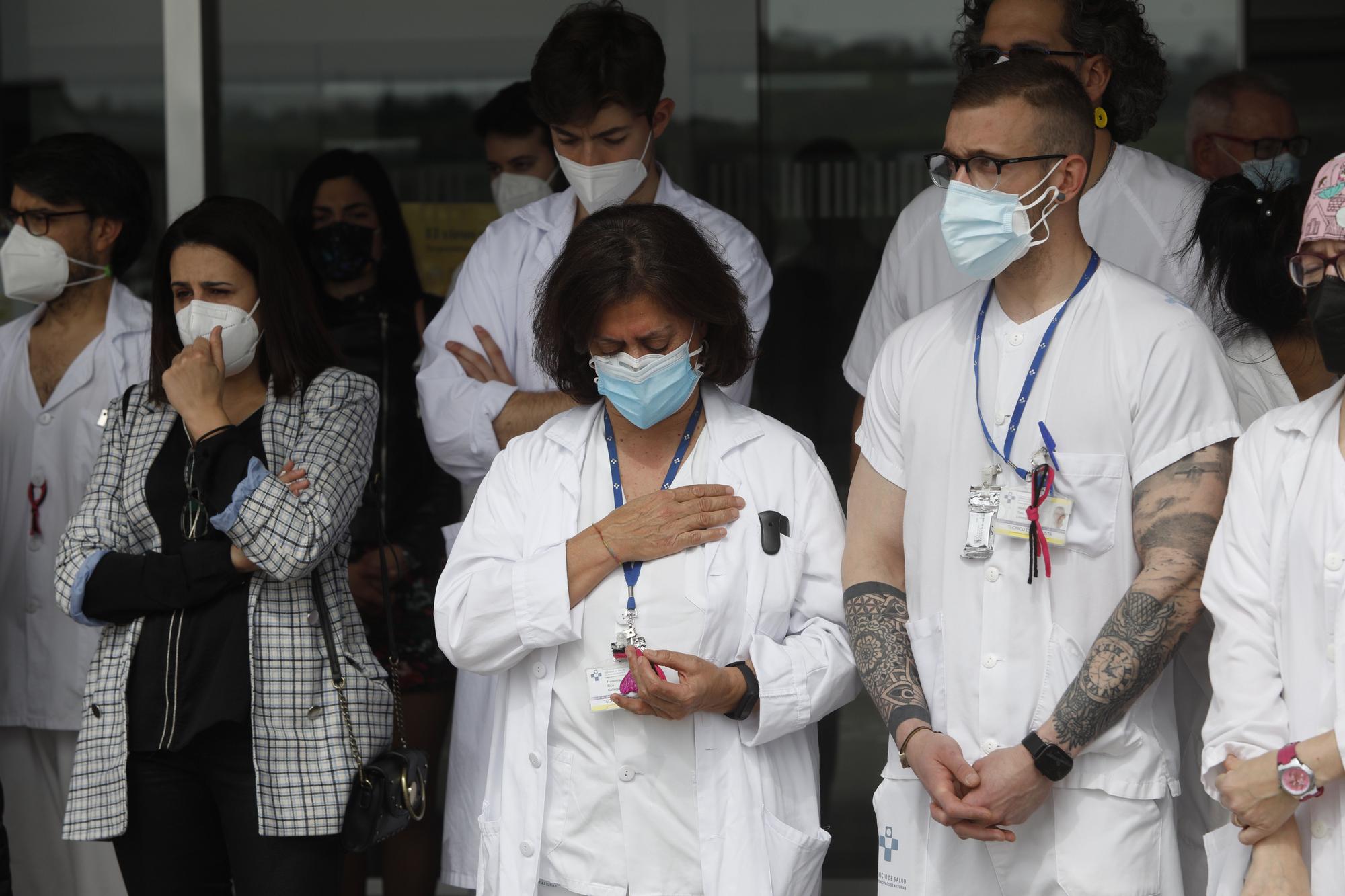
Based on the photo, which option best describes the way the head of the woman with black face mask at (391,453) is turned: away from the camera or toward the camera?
toward the camera

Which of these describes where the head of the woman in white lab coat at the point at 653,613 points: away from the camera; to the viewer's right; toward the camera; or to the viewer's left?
toward the camera

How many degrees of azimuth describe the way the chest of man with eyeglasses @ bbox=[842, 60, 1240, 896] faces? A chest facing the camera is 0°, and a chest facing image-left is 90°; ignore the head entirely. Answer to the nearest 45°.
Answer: approximately 45°

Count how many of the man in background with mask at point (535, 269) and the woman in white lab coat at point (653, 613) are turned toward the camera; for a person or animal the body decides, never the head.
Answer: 2

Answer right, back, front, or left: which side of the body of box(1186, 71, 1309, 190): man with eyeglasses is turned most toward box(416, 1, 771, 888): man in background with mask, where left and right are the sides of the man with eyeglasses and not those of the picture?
right

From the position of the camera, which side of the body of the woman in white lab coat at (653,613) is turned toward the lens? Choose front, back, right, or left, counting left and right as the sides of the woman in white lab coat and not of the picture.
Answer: front

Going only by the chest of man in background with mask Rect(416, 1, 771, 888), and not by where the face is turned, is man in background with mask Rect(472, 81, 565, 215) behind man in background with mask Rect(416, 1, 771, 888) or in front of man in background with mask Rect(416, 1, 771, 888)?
behind

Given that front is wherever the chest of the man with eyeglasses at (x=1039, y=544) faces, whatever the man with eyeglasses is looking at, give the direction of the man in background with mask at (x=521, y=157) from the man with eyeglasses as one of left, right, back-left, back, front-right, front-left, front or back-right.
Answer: right

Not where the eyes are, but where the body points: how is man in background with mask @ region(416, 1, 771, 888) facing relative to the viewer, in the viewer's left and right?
facing the viewer

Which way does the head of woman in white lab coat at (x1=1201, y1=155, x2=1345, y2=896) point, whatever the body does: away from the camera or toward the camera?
toward the camera

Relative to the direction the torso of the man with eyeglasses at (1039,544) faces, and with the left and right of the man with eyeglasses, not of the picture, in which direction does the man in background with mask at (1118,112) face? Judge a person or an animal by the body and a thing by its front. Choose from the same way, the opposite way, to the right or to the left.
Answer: the same way

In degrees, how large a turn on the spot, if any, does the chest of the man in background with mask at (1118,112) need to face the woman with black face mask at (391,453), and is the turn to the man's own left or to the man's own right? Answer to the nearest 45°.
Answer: approximately 45° to the man's own right

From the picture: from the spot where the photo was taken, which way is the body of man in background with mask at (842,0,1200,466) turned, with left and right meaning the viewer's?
facing the viewer and to the left of the viewer

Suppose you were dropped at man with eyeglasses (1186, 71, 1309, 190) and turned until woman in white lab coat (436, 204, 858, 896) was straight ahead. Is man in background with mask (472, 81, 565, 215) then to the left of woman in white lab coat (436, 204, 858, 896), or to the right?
right

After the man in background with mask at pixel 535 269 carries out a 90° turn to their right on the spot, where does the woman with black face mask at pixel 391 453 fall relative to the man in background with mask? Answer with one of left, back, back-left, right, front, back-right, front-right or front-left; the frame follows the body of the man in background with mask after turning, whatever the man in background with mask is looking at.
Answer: front-right
